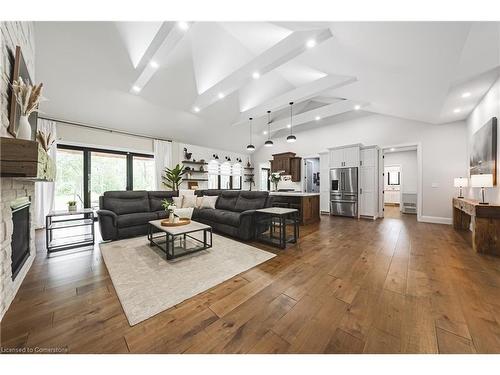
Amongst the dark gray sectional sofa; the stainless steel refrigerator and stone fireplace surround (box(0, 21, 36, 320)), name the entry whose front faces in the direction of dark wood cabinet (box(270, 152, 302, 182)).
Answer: the stone fireplace surround

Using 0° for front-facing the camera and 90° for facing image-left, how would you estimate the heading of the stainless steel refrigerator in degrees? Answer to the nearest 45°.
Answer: approximately 0°

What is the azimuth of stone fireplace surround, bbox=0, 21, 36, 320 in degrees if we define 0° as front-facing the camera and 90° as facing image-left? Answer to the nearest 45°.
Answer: approximately 270°

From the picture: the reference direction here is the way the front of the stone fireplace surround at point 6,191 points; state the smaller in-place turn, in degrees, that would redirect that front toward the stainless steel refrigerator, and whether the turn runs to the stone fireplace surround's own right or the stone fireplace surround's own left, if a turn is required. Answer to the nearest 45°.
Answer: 0° — it already faces it

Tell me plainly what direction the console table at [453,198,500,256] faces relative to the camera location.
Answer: facing to the left of the viewer

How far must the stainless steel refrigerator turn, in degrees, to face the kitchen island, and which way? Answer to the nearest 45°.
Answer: approximately 45° to its right

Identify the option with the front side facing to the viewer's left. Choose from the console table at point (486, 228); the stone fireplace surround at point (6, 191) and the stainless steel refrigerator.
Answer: the console table

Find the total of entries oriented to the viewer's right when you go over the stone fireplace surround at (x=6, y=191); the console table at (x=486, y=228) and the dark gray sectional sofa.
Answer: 1

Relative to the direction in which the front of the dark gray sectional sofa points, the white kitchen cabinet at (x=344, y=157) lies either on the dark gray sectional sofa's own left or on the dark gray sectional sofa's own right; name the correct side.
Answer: on the dark gray sectional sofa's own left

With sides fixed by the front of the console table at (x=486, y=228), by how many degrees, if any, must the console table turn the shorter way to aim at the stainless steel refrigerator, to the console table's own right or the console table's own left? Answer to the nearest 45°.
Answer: approximately 45° to the console table's own right

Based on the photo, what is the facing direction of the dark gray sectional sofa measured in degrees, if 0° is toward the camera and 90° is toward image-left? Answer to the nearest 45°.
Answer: approximately 0°
